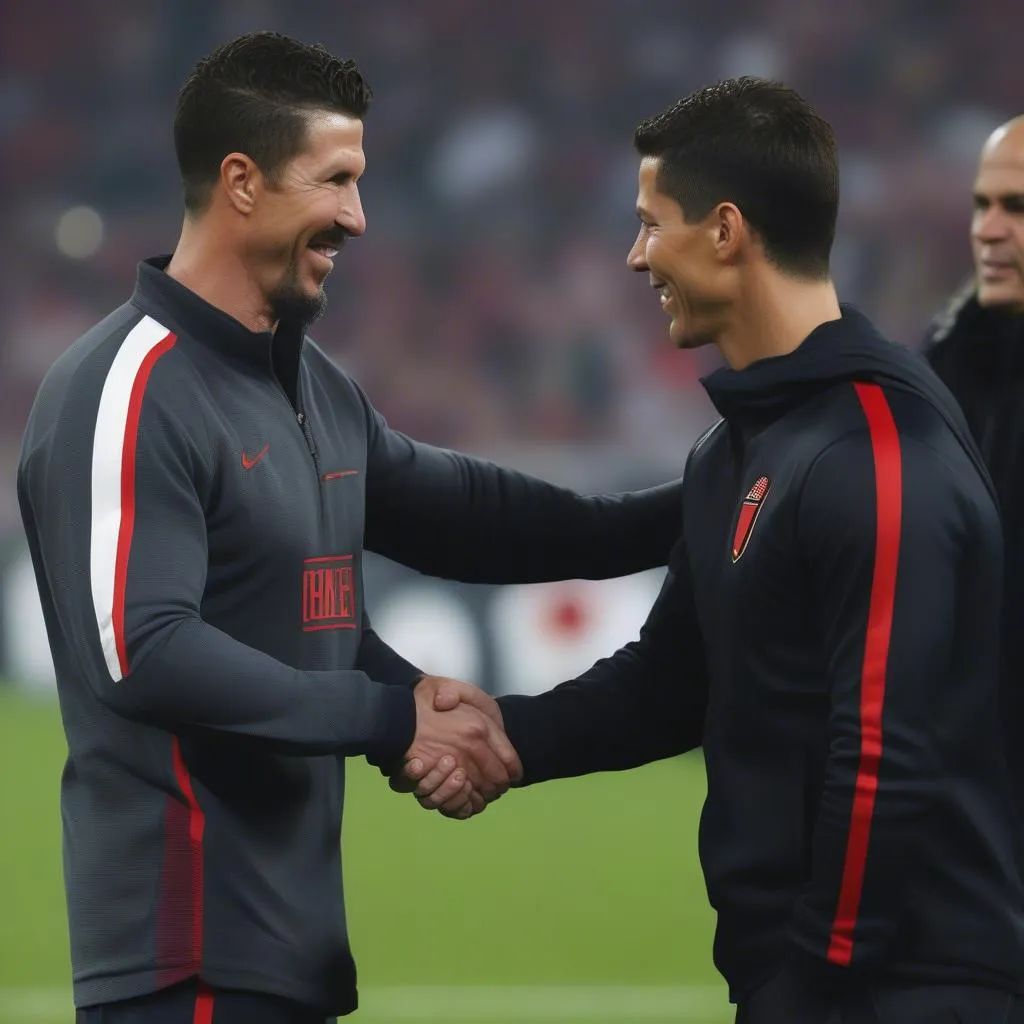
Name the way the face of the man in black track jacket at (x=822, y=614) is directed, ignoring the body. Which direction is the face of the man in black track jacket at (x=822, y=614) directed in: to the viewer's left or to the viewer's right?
to the viewer's left

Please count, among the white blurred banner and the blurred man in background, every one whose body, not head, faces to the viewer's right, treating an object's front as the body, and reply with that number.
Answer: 0

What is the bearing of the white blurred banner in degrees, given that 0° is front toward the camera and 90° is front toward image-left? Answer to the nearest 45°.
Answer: approximately 0°

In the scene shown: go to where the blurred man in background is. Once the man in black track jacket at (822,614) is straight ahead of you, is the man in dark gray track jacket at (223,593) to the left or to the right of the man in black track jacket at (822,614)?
right

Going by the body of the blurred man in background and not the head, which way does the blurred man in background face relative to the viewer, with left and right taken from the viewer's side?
facing the viewer and to the left of the viewer

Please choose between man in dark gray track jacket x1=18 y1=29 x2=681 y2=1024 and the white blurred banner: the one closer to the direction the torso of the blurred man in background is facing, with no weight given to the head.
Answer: the man in dark gray track jacket

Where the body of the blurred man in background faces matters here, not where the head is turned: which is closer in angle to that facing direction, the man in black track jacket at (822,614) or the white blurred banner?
the man in black track jacket

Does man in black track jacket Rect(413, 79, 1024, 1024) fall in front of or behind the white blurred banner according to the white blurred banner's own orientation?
in front

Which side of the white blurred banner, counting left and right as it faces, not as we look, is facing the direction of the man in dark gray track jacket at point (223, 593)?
front

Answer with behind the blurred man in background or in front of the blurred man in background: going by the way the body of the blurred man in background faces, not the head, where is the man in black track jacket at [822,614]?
in front

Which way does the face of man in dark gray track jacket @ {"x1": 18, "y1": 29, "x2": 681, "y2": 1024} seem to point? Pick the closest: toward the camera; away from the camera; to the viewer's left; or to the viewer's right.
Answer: to the viewer's right

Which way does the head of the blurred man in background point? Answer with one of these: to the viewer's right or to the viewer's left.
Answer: to the viewer's left

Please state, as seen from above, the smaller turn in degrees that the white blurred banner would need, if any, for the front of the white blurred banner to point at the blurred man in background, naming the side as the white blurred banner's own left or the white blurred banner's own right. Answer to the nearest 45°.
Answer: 0° — it already faces them
